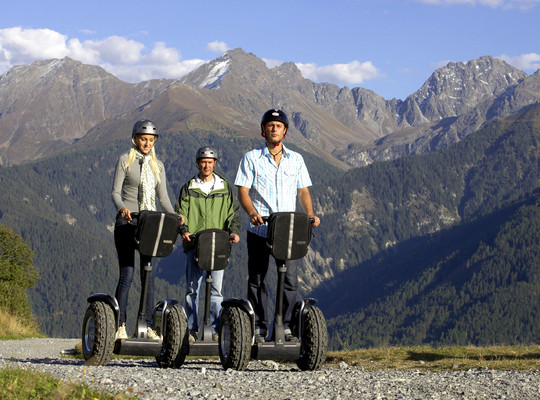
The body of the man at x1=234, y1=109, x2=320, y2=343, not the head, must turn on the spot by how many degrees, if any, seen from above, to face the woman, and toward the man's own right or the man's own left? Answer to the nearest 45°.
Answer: approximately 90° to the man's own right

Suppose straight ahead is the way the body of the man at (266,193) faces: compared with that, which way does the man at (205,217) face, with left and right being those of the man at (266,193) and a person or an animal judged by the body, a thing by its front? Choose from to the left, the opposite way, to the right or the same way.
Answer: the same way

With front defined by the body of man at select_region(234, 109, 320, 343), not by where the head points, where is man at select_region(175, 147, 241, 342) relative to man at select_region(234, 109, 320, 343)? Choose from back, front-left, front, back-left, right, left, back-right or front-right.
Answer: back-right

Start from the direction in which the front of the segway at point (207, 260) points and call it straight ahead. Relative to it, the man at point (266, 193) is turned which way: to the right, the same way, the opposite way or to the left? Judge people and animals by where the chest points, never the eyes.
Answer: the same way

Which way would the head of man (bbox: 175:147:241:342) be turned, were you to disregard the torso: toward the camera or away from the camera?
toward the camera

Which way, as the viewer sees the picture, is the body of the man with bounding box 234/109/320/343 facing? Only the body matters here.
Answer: toward the camera

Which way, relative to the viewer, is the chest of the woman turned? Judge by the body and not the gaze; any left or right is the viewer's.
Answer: facing the viewer and to the right of the viewer

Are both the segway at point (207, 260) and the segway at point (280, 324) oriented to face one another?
no

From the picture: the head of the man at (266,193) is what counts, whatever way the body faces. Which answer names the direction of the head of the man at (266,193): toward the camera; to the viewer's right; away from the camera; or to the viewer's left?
toward the camera

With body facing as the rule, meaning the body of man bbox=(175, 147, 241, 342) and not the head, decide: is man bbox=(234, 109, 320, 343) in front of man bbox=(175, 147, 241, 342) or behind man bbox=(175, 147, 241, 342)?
in front

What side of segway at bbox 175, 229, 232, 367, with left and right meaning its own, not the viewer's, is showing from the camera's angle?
front

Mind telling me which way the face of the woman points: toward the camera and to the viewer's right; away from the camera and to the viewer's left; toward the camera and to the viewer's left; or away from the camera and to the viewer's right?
toward the camera and to the viewer's right

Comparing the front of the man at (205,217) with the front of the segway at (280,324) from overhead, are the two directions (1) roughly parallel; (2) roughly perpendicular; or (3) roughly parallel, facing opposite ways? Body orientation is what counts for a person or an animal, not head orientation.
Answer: roughly parallel

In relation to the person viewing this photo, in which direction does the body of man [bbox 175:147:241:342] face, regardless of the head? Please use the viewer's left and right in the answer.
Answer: facing the viewer

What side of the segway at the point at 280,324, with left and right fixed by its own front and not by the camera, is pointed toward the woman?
right

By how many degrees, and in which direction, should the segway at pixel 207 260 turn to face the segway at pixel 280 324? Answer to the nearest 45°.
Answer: approximately 45° to its left
